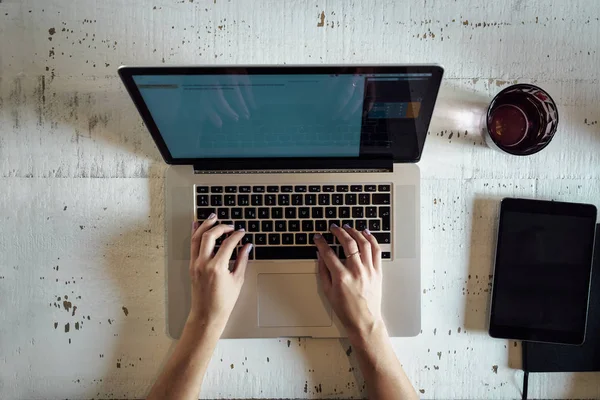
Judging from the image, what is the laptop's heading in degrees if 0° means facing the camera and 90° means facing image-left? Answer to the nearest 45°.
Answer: approximately 0°
